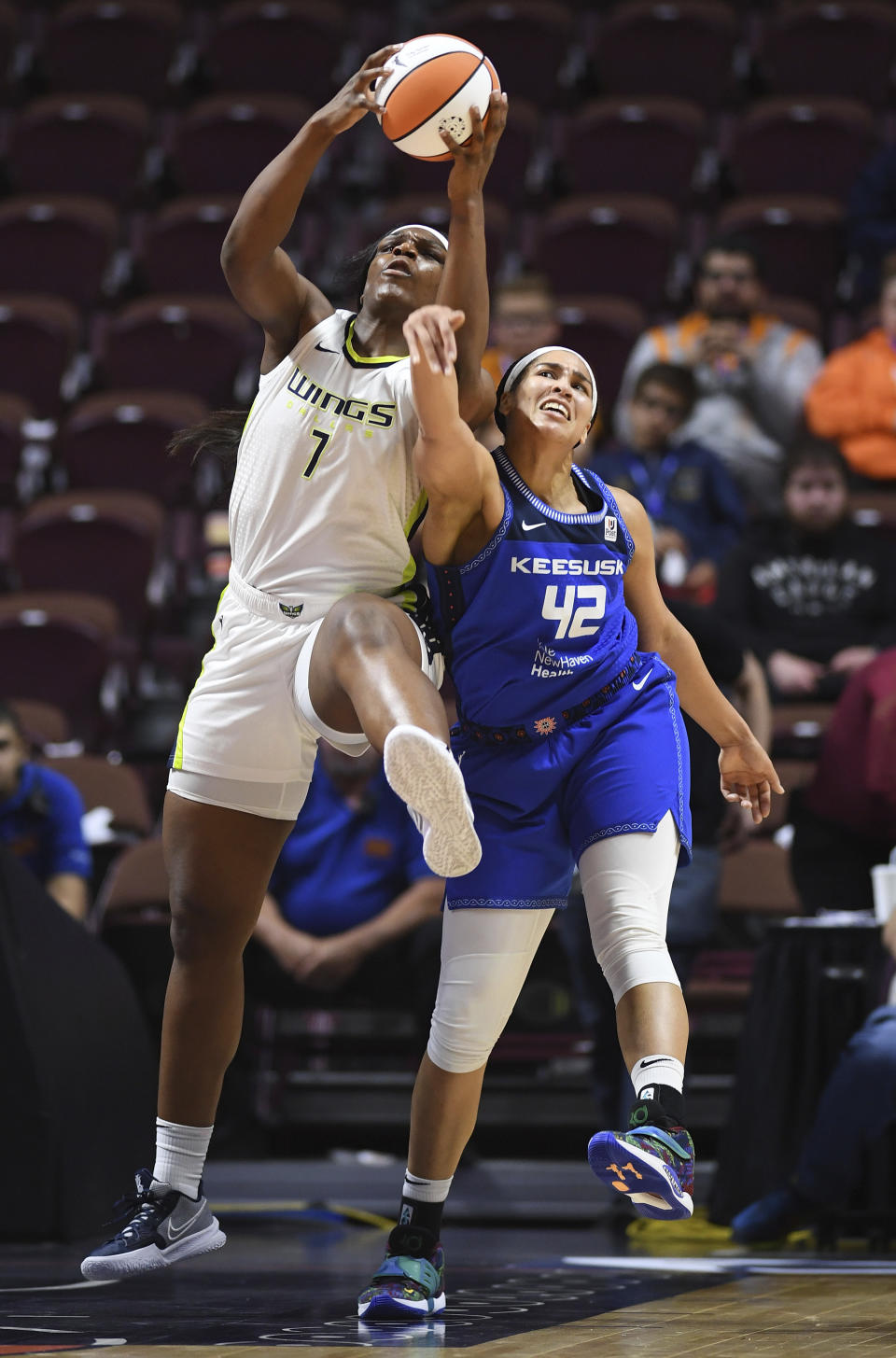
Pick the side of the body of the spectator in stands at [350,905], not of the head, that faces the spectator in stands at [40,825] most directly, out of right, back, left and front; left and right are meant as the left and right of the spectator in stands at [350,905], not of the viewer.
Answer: right

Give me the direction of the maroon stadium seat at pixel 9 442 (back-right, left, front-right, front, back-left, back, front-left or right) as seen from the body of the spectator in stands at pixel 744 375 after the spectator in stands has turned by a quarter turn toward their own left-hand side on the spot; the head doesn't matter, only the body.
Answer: back

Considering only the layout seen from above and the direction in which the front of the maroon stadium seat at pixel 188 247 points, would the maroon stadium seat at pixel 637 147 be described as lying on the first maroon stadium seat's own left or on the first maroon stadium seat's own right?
on the first maroon stadium seat's own left

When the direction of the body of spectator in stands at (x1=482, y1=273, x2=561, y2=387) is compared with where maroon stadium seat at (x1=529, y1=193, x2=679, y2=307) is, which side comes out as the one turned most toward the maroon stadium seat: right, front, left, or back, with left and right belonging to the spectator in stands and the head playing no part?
back

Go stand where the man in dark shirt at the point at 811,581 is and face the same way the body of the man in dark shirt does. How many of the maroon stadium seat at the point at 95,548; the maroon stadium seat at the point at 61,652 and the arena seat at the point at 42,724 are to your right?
3
